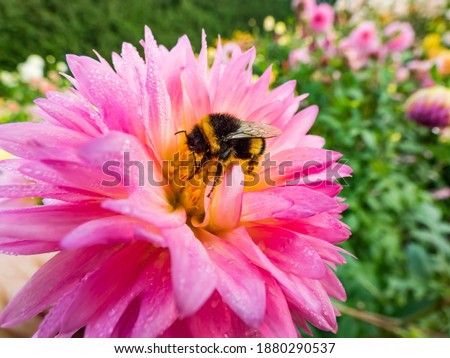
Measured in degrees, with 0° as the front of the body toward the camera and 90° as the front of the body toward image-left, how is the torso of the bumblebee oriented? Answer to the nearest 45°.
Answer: approximately 90°

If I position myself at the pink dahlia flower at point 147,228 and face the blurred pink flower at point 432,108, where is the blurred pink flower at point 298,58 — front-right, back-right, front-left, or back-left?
front-left

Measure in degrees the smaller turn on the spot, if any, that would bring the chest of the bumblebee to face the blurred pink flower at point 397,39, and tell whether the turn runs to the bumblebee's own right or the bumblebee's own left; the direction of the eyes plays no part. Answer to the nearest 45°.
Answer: approximately 135° to the bumblebee's own right
